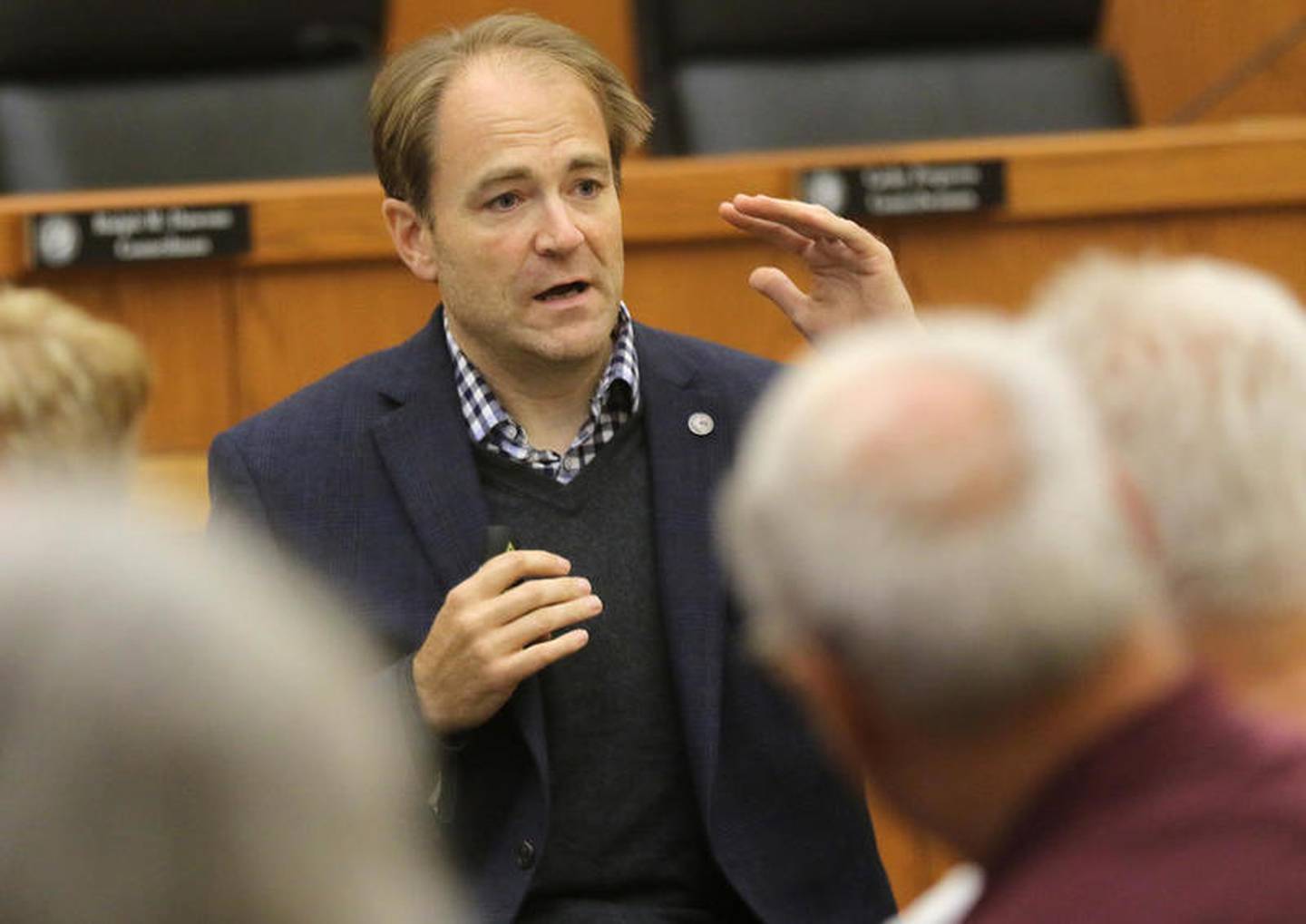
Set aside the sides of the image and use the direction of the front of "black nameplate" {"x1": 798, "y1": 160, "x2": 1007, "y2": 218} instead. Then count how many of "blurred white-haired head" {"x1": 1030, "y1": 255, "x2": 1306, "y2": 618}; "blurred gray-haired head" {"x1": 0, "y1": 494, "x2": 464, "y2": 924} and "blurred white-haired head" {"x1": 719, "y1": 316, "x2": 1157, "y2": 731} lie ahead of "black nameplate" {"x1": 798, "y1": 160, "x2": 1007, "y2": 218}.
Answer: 3

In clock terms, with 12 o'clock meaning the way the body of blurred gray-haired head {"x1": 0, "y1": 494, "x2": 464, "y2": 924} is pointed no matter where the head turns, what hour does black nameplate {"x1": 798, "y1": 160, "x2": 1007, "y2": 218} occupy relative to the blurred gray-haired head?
The black nameplate is roughly at 1 o'clock from the blurred gray-haired head.

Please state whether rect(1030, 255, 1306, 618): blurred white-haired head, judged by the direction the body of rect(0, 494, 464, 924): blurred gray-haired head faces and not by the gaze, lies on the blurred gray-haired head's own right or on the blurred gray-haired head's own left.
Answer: on the blurred gray-haired head's own right

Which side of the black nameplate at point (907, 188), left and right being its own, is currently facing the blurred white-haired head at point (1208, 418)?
front

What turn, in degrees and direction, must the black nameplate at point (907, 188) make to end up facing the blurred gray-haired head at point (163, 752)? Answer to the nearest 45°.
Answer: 0° — it already faces them

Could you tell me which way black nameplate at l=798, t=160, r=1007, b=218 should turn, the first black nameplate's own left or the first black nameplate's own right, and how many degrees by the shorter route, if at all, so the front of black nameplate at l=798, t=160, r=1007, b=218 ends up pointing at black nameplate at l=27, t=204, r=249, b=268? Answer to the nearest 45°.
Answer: approximately 90° to the first black nameplate's own right

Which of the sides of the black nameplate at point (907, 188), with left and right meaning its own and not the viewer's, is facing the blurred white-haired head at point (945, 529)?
front

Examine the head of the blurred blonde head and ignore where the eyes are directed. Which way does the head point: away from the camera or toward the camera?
away from the camera

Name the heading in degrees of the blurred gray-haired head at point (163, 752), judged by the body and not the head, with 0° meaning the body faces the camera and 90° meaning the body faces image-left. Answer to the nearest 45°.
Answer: approximately 180°

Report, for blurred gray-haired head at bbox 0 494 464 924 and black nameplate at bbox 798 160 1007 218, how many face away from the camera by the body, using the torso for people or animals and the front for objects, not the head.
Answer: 1

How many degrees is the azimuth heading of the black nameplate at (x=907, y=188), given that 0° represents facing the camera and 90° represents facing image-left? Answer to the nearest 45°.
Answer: approximately 0°
